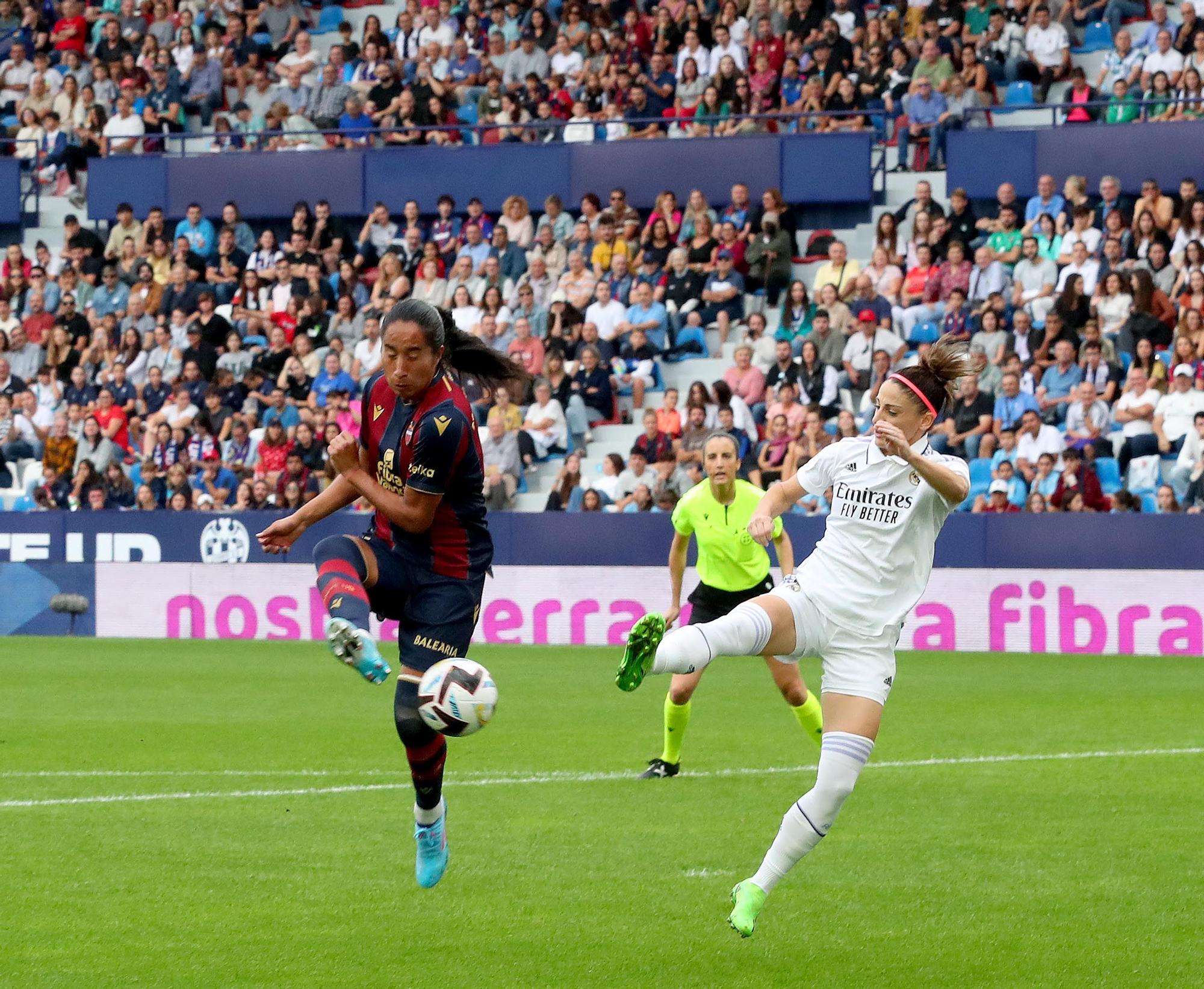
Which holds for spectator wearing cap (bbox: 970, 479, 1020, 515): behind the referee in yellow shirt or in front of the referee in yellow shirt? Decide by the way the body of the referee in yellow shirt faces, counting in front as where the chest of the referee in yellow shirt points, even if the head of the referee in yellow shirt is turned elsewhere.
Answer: behind

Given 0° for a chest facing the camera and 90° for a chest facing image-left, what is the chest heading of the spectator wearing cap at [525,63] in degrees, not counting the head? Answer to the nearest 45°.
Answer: approximately 0°

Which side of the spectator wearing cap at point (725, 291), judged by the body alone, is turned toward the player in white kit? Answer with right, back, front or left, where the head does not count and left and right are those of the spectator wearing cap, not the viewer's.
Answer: front

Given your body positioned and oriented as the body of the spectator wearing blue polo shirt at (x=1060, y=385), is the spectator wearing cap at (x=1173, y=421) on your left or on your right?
on your left

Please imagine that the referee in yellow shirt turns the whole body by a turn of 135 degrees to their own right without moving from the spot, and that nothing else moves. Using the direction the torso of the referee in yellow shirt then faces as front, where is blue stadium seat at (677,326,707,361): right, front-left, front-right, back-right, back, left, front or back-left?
front-right

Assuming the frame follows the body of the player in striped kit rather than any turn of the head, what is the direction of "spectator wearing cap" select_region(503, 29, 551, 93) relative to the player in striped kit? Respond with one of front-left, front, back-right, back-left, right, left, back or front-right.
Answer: back-right

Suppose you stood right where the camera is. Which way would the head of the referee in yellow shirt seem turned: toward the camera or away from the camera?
toward the camera

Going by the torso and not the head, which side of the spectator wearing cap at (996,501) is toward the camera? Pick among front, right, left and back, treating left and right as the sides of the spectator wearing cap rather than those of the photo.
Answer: front

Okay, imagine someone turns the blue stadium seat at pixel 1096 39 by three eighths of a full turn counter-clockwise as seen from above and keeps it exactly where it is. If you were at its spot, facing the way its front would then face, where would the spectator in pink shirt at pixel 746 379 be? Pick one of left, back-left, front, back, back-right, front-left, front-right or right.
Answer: back-right

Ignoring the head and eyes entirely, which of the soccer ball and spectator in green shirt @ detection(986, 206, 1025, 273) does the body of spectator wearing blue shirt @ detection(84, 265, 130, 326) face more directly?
the soccer ball

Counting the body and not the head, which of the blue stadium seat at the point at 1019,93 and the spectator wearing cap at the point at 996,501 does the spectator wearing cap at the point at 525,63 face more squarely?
the spectator wearing cap

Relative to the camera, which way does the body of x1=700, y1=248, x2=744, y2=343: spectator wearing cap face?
toward the camera

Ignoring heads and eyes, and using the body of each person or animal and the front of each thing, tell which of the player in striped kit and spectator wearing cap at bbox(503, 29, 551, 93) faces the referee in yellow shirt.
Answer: the spectator wearing cap

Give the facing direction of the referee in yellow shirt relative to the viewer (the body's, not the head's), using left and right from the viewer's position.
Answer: facing the viewer

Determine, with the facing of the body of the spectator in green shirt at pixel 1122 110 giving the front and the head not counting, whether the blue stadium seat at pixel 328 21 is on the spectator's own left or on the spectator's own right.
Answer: on the spectator's own right
